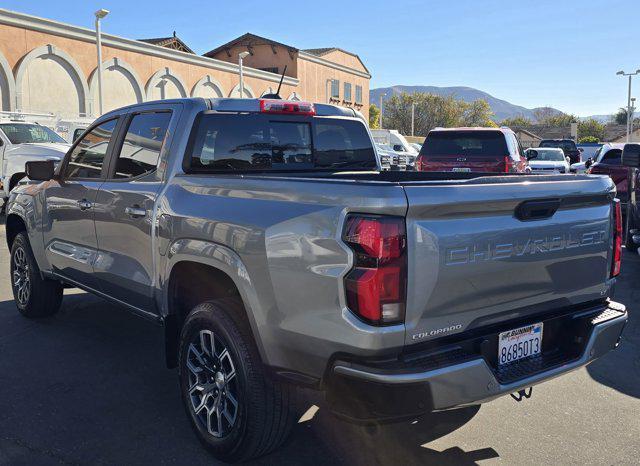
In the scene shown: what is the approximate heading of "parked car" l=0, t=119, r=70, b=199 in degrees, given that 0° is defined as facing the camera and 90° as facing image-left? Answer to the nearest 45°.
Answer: approximately 315°

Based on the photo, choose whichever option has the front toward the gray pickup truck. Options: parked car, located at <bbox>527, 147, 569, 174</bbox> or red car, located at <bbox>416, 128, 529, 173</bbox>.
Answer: the parked car

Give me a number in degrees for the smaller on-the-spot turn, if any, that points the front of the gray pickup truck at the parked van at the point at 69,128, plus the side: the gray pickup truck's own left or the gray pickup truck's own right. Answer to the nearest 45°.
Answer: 0° — it already faces it

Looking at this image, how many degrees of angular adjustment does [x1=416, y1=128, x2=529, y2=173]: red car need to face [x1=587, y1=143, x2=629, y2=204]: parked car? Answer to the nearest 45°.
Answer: approximately 90° to its right

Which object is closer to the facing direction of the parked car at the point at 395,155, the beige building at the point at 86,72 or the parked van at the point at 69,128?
the parked van

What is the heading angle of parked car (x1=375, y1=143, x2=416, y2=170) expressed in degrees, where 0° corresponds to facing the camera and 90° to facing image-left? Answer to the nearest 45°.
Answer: approximately 315°

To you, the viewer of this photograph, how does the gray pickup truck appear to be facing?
facing away from the viewer and to the left of the viewer

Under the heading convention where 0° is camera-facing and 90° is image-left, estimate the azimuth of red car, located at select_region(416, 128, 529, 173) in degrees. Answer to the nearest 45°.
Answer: approximately 180°
